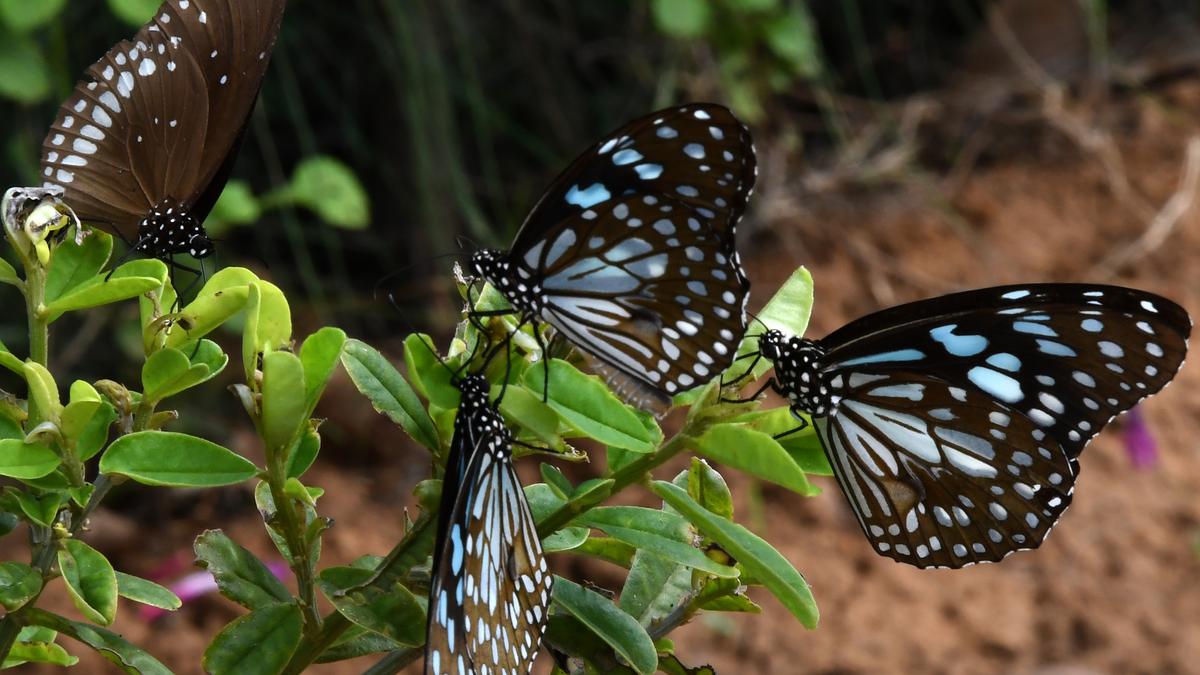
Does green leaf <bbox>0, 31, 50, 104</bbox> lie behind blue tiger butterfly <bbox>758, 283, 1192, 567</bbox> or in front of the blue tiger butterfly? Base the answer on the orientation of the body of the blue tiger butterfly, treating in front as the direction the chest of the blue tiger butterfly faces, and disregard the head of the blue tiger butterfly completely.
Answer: in front

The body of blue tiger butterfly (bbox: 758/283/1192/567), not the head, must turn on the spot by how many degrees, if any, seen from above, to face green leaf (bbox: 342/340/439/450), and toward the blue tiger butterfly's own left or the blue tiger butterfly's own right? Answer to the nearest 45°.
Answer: approximately 45° to the blue tiger butterfly's own left

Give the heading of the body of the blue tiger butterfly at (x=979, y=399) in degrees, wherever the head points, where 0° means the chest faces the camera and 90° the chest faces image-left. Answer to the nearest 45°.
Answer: approximately 90°

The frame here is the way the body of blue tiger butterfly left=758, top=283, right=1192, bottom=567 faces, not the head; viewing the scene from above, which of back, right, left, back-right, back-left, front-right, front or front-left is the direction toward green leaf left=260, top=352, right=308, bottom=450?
front-left

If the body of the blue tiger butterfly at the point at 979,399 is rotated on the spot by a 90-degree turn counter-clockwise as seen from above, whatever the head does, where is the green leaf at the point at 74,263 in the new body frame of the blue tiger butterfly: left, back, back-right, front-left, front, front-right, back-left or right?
front-right

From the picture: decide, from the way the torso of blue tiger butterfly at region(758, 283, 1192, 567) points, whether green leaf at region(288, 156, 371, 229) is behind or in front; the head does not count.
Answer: in front
